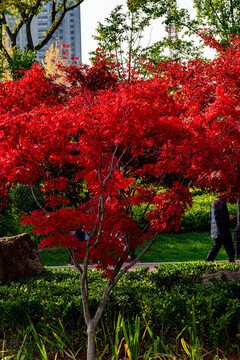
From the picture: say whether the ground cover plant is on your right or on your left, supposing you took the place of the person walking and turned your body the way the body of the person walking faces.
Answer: on your right

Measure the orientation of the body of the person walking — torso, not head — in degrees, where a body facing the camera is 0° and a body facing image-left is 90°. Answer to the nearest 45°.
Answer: approximately 270°
